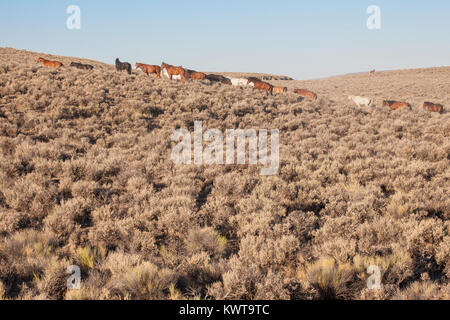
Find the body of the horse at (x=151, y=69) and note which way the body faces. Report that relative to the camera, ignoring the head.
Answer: to the viewer's left

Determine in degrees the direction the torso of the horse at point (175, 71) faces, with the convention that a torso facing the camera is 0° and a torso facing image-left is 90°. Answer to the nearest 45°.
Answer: approximately 90°

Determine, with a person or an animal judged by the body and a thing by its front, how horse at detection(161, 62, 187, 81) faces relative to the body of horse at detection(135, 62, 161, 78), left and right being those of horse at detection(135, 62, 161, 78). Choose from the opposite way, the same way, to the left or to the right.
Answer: the same way

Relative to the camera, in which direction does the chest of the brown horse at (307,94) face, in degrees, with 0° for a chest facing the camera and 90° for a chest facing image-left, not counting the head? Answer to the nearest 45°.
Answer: approximately 90°

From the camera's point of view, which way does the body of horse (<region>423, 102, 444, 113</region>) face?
to the viewer's left

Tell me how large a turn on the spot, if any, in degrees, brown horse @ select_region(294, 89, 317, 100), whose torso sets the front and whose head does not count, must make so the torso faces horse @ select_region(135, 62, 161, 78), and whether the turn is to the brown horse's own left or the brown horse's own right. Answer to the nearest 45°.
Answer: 0° — it already faces it

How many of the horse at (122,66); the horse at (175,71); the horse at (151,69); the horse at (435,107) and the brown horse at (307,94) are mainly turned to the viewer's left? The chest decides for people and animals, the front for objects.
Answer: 5
